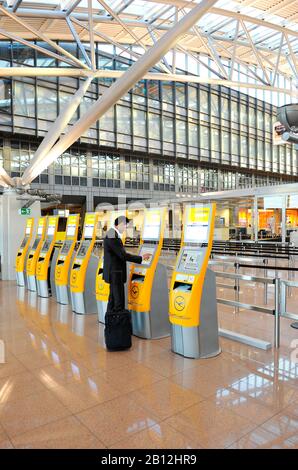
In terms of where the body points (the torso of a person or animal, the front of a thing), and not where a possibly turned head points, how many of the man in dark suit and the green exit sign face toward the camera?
1

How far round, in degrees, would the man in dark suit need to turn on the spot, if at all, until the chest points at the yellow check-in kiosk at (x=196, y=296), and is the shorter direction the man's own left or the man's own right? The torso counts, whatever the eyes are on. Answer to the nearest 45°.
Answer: approximately 45° to the man's own right

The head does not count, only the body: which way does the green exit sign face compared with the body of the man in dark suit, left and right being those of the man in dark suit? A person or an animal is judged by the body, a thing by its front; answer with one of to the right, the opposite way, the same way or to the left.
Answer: to the right

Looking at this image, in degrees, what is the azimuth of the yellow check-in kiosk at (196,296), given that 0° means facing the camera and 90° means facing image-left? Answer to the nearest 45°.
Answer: approximately 45°

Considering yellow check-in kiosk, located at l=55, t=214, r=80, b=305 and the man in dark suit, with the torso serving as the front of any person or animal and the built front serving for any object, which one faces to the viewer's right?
the man in dark suit

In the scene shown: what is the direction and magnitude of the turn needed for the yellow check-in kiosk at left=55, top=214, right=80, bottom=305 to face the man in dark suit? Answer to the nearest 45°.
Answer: approximately 45° to its left

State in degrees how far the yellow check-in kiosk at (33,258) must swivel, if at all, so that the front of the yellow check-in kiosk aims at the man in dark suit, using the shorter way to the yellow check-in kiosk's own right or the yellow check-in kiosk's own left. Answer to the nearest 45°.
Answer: approximately 45° to the yellow check-in kiosk's own left

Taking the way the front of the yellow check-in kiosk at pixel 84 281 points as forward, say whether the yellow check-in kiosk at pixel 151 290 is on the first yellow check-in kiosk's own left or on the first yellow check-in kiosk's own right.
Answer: on the first yellow check-in kiosk's own left

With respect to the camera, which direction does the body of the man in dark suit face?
to the viewer's right

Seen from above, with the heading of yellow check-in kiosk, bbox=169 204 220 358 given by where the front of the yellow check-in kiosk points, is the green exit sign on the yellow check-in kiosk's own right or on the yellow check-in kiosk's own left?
on the yellow check-in kiosk's own right
